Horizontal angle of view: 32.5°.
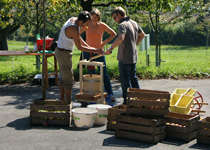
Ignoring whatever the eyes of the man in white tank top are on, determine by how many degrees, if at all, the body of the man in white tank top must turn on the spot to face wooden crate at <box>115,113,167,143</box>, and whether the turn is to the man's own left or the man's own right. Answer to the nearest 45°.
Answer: approximately 45° to the man's own right

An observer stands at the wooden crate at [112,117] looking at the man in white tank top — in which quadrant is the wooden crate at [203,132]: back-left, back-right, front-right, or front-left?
back-right

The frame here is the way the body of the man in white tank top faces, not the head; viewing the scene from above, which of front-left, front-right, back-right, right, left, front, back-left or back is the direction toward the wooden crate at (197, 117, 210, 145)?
front-right

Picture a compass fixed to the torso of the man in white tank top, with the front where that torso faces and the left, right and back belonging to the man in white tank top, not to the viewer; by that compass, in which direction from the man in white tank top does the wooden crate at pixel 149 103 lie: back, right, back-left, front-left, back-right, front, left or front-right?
front-right

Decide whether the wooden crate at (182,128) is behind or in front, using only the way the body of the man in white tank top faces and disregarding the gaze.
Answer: in front

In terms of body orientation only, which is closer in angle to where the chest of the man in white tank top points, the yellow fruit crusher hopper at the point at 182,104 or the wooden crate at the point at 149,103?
the yellow fruit crusher hopper

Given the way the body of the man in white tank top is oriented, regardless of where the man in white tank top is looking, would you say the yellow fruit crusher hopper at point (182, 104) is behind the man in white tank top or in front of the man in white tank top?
in front

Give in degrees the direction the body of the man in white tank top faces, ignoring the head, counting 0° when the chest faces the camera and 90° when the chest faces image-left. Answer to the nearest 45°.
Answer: approximately 270°

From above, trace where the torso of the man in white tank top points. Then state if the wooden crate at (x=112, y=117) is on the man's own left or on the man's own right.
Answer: on the man's own right
